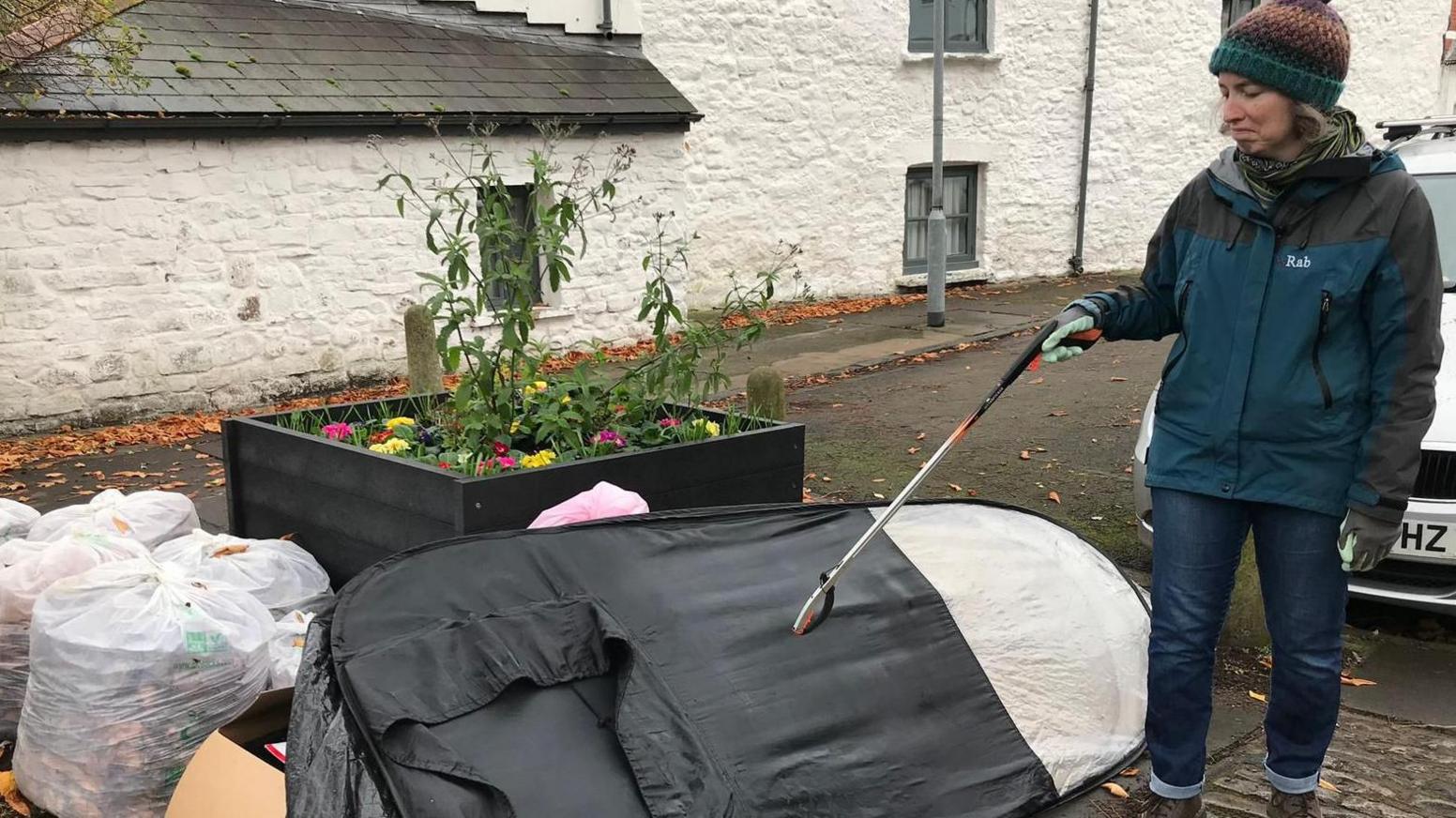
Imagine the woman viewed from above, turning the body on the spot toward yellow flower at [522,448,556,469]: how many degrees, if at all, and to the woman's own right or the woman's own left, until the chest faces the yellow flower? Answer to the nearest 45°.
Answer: approximately 45° to the woman's own right

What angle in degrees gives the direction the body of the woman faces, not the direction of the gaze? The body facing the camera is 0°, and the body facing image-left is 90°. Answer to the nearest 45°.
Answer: approximately 45°

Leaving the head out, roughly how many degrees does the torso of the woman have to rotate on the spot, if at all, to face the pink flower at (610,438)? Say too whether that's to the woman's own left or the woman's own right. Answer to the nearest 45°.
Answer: approximately 45° to the woman's own right

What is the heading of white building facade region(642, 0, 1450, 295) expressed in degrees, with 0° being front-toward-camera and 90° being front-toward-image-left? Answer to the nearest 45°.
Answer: approximately 0°

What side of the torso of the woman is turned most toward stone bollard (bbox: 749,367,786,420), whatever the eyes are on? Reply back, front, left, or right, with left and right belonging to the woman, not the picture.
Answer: right

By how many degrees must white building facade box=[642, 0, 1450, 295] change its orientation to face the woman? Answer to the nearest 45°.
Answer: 0° — it already faces them

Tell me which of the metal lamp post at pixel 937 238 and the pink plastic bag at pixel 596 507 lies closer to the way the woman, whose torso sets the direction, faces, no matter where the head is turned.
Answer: the pink plastic bag

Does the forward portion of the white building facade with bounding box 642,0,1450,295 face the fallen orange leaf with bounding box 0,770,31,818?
yes
